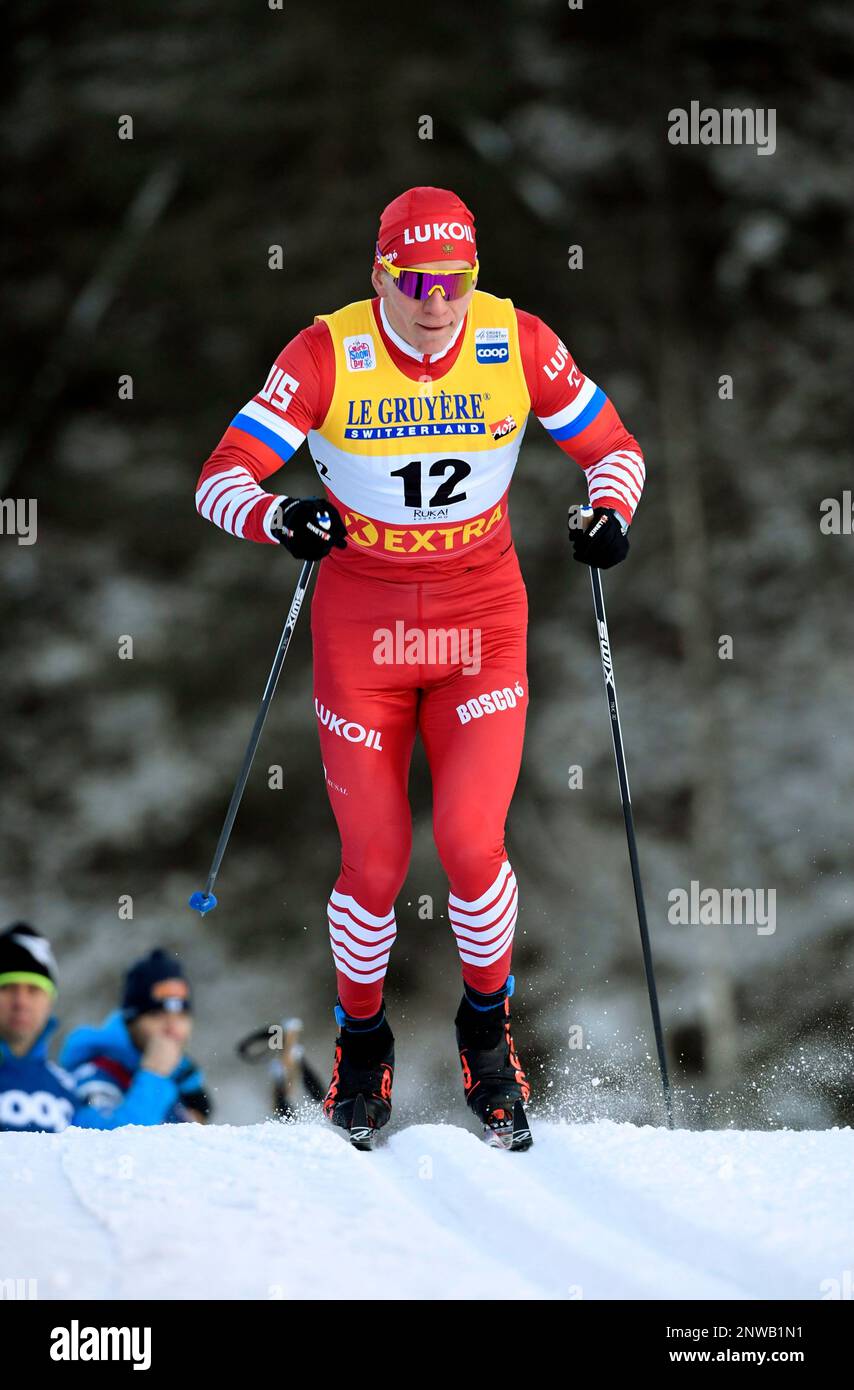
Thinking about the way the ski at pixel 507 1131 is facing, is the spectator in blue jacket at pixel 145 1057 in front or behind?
behind

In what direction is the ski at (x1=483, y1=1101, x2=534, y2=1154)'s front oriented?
toward the camera

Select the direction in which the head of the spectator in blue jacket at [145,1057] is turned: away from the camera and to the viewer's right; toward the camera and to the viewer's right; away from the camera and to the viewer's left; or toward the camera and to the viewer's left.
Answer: toward the camera and to the viewer's right

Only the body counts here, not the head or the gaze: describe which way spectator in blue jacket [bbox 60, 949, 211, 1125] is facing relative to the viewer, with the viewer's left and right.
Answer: facing the viewer and to the right of the viewer

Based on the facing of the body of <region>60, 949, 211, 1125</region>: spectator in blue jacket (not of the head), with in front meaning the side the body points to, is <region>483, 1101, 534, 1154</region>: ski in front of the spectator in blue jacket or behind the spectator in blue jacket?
in front

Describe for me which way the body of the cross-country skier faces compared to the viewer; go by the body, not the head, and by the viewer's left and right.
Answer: facing the viewer

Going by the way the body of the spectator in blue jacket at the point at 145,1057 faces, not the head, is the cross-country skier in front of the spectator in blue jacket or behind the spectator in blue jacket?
in front
